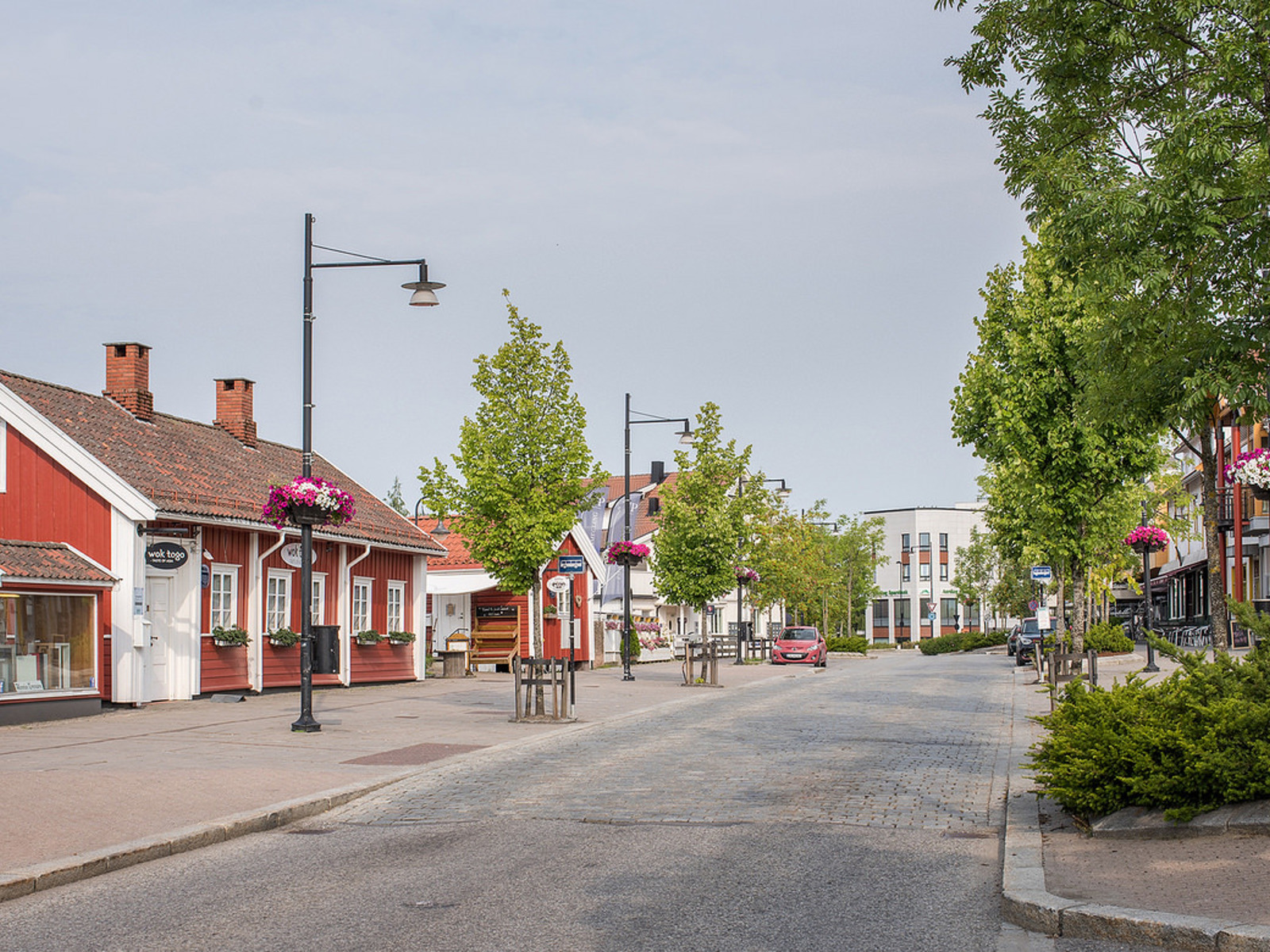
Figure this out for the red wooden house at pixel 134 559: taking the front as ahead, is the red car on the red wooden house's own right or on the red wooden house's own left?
on the red wooden house's own left

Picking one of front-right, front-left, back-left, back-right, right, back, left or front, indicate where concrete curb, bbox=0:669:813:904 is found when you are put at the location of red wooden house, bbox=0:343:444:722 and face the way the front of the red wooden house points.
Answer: front-right

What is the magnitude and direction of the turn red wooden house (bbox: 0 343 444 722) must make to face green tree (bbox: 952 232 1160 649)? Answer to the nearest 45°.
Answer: approximately 45° to its left

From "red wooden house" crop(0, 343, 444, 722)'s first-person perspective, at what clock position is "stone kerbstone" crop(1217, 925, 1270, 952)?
The stone kerbstone is roughly at 1 o'clock from the red wooden house.

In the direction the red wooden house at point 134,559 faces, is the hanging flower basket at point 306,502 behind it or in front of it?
in front

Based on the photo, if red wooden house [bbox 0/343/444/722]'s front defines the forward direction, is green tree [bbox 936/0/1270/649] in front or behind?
in front

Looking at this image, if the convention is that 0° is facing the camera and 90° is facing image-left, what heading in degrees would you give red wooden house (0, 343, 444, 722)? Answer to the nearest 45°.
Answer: approximately 315°

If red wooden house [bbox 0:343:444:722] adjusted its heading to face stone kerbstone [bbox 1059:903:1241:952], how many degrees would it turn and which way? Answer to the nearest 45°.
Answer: approximately 45° to its right
